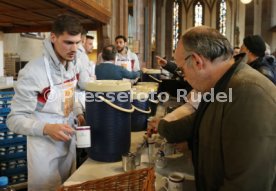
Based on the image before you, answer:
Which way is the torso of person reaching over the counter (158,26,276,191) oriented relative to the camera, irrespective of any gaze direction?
to the viewer's left

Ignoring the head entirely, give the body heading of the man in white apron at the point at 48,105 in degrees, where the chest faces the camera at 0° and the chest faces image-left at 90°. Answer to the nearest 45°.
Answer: approximately 315°

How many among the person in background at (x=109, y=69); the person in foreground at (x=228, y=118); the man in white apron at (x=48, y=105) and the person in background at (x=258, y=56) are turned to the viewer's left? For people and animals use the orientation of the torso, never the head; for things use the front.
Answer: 2

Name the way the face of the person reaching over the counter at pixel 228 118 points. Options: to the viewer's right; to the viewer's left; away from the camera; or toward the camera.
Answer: to the viewer's left

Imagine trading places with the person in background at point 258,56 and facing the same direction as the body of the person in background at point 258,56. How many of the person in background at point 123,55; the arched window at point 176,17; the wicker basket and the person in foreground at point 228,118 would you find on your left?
2

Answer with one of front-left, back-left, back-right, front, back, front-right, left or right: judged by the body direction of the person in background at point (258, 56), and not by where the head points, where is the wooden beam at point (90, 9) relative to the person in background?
front

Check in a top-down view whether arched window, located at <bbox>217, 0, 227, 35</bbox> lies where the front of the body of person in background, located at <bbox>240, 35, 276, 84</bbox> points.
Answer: no

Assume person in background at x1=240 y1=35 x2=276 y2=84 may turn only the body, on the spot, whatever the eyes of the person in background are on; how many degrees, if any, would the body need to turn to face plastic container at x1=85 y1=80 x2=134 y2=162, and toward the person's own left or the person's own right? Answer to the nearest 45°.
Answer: approximately 90° to the person's own left

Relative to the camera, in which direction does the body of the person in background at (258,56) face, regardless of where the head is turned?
to the viewer's left

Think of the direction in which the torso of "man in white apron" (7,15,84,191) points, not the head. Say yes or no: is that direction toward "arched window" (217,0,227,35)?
no

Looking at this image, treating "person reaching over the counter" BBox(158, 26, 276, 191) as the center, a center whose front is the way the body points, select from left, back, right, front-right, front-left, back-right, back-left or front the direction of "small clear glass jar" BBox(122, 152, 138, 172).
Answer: front-right
